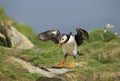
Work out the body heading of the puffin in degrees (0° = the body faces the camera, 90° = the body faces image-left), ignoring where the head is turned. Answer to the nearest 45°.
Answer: approximately 45°

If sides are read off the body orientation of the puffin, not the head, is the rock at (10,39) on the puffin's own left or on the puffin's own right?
on the puffin's own right

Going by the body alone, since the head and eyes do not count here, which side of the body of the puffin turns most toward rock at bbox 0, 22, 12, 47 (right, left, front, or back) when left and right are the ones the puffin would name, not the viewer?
right
